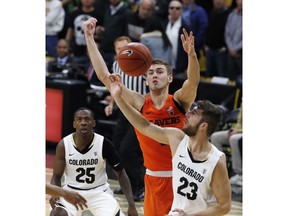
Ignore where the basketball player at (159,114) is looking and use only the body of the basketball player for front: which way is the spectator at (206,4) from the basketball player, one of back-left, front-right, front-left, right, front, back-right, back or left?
back

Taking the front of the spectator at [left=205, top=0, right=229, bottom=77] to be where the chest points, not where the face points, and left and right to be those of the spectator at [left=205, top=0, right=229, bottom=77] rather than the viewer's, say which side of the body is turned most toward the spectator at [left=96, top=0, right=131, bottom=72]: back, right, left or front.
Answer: right

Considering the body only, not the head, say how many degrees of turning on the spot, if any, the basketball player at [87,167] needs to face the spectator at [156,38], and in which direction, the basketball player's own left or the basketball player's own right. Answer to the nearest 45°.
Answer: approximately 180°

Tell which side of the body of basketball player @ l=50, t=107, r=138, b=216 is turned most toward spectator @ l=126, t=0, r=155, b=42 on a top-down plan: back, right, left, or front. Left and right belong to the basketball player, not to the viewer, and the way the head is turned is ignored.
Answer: back
